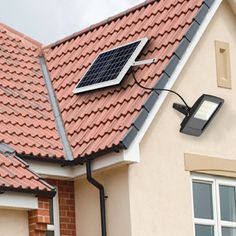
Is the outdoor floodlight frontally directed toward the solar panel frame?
no
